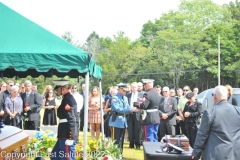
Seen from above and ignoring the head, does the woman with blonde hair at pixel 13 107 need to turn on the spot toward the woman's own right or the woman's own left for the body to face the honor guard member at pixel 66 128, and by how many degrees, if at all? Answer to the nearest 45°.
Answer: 0° — they already face them

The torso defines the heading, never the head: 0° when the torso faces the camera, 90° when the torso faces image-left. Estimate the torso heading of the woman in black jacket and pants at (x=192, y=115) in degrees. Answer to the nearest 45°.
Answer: approximately 45°

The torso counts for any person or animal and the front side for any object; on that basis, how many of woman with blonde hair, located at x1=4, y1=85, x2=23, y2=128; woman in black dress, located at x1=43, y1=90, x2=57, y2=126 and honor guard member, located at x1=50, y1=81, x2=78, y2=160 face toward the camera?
2

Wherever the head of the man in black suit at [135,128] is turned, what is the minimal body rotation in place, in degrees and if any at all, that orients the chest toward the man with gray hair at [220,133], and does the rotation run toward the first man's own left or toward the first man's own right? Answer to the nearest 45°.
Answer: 0° — they already face them

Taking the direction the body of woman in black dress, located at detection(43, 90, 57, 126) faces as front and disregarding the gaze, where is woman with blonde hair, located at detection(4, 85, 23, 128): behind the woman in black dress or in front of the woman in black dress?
in front

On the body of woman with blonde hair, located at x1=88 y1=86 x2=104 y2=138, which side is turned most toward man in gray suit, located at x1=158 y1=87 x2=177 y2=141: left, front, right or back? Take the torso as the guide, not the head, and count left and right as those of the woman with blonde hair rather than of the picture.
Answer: left
